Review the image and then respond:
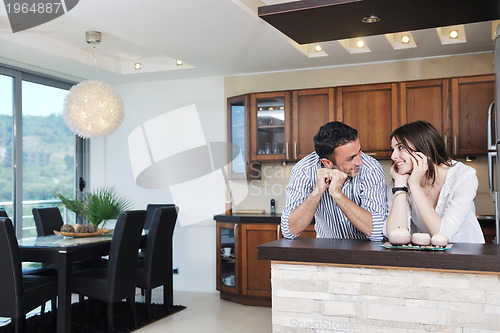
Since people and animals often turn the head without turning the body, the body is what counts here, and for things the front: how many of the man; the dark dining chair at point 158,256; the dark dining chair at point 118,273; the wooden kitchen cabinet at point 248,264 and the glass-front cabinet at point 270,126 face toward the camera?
3

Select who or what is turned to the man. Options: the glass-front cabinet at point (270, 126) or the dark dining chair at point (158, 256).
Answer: the glass-front cabinet

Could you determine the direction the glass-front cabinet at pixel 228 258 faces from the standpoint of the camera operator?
facing the viewer and to the left of the viewer

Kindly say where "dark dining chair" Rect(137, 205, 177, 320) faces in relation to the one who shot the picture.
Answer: facing away from the viewer and to the left of the viewer

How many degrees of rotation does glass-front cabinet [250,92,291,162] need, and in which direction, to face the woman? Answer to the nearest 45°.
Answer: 0° — it already faces them

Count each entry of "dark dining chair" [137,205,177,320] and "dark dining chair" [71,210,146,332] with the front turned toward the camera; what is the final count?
0

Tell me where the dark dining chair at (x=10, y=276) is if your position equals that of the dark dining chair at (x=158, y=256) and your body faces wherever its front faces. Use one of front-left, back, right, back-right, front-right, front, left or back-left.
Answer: left

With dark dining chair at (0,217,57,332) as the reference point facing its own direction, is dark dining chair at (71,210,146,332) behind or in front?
in front

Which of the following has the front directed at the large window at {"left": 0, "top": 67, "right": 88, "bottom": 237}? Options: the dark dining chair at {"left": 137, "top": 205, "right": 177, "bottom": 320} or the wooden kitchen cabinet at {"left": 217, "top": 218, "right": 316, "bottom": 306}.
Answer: the dark dining chair

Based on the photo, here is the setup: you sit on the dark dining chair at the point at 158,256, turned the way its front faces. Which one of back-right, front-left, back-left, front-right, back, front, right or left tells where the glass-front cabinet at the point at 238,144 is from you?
right
